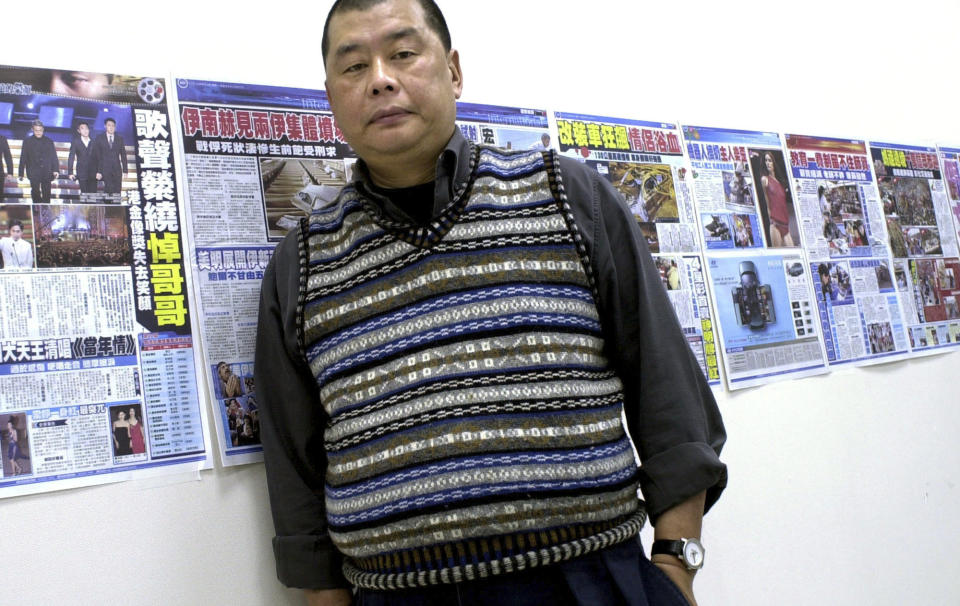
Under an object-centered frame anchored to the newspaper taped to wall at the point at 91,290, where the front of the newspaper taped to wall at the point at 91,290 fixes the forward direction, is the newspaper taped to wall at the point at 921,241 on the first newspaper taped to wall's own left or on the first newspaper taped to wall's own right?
on the first newspaper taped to wall's own left

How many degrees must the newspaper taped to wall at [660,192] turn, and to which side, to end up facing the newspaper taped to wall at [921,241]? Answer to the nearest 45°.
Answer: approximately 90° to its left

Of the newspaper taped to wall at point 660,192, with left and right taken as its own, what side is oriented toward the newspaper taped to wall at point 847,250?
left

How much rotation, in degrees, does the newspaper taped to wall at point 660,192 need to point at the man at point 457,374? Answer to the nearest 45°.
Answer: approximately 90° to its right

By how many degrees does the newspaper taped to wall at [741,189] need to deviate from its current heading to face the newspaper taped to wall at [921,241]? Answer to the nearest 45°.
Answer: approximately 90° to its left

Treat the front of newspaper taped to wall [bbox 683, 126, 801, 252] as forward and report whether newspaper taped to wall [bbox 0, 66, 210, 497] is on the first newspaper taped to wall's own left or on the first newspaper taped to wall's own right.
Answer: on the first newspaper taped to wall's own right

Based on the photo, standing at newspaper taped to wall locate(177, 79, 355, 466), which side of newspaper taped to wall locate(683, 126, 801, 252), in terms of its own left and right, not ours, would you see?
right

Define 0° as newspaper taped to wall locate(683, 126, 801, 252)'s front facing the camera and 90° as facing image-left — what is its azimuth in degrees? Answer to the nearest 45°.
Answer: approximately 315°

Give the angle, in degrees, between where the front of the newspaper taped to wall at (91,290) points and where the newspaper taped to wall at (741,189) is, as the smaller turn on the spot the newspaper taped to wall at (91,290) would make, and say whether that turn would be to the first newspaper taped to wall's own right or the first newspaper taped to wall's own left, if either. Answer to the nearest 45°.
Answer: approximately 45° to the first newspaper taped to wall's own left
